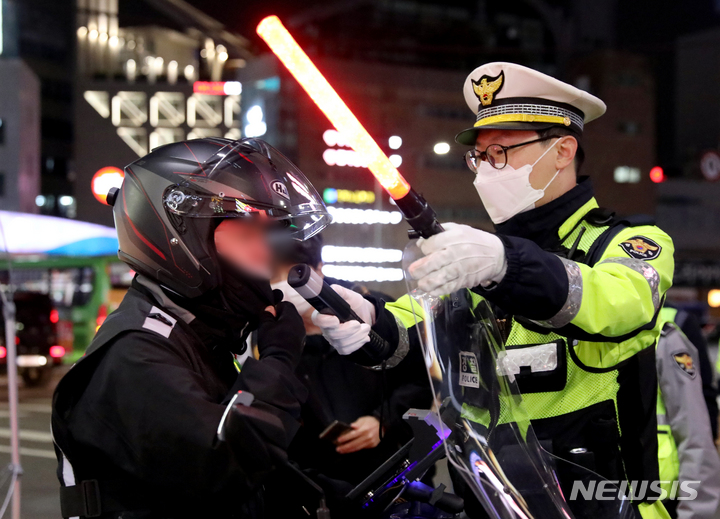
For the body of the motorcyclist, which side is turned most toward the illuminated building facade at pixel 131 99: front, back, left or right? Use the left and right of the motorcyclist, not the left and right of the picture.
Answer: left

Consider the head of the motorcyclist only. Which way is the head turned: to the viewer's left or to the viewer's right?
to the viewer's right

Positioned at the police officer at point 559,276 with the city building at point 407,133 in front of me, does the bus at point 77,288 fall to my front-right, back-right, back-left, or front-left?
front-left

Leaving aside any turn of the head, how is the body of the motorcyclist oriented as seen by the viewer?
to the viewer's right

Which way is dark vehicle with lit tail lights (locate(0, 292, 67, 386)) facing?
away from the camera

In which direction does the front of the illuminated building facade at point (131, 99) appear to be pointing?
toward the camera

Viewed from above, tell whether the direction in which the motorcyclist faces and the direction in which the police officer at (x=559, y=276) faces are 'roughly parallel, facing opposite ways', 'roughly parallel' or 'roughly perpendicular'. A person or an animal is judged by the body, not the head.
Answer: roughly parallel, facing opposite ways

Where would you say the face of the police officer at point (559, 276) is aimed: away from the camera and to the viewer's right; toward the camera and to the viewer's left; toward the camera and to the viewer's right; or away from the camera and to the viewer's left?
toward the camera and to the viewer's left

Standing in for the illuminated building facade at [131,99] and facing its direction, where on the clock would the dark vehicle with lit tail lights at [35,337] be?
The dark vehicle with lit tail lights is roughly at 12 o'clock from the illuminated building facade.

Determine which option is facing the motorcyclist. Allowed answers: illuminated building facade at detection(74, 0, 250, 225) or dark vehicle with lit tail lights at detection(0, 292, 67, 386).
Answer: the illuminated building facade

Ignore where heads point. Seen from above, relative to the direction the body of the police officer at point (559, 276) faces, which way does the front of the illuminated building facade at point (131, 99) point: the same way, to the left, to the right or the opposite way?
to the left

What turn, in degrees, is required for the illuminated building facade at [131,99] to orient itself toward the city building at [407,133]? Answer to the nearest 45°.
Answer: approximately 90° to its left

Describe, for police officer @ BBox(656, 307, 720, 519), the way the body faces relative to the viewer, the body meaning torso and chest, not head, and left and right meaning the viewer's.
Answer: facing to the left of the viewer

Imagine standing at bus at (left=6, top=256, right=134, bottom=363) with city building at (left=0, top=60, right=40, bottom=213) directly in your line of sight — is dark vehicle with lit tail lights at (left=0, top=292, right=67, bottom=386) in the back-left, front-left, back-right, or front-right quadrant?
back-left

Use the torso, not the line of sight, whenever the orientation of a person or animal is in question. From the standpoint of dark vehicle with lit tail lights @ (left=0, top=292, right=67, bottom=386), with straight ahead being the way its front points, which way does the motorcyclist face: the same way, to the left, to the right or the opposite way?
to the right
